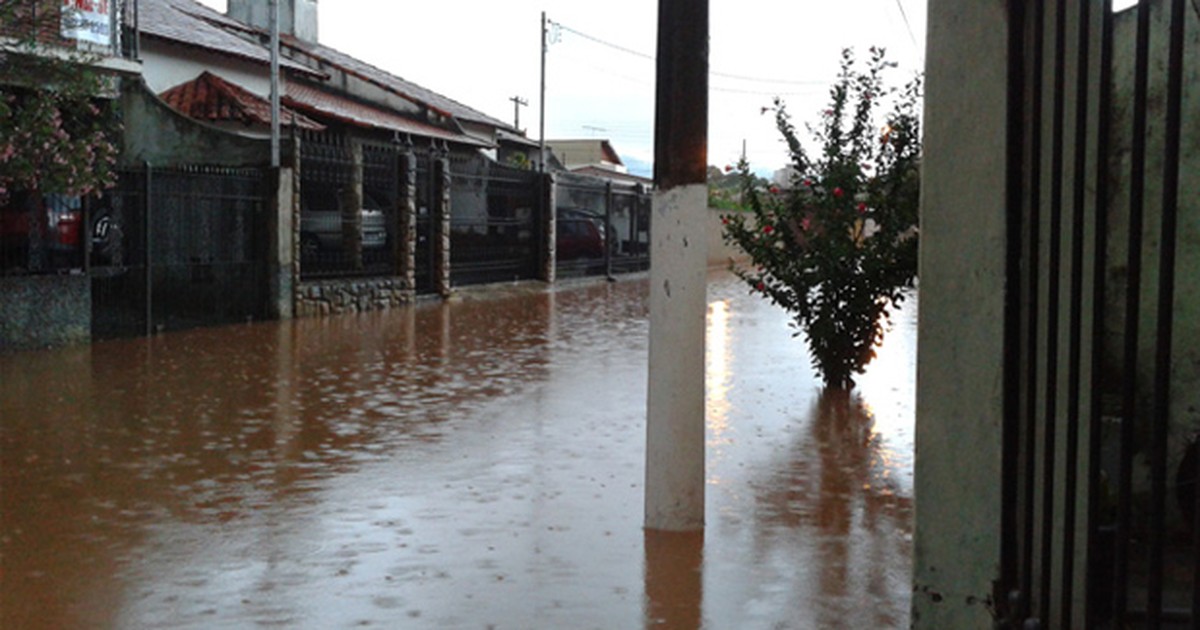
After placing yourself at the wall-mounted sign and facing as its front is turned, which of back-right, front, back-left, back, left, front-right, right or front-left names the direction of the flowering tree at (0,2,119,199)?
front-right

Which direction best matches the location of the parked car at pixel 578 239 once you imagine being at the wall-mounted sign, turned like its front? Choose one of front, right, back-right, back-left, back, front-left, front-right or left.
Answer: left

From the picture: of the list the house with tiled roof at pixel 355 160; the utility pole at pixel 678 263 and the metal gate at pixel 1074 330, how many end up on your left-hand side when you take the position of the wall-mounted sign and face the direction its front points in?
1

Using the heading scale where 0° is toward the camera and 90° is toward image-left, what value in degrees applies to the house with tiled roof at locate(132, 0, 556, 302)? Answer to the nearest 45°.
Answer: approximately 315°

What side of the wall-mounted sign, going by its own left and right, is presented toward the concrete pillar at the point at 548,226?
left

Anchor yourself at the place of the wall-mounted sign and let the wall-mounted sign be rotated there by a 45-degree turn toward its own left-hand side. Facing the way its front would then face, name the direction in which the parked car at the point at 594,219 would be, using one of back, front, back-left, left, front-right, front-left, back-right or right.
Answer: front-left

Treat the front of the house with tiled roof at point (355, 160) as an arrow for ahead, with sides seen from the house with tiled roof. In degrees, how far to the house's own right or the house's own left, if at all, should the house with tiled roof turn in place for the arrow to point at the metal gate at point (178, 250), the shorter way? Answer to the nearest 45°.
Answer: approximately 45° to the house's own right

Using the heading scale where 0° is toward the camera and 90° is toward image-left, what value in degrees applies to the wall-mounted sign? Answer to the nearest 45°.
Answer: approximately 315°

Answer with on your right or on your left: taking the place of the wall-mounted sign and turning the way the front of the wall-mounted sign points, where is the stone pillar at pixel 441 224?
on your left

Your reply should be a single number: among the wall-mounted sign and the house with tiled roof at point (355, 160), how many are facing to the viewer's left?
0

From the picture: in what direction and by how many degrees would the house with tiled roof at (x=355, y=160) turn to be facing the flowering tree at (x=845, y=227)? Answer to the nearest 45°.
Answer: approximately 45° to its right
